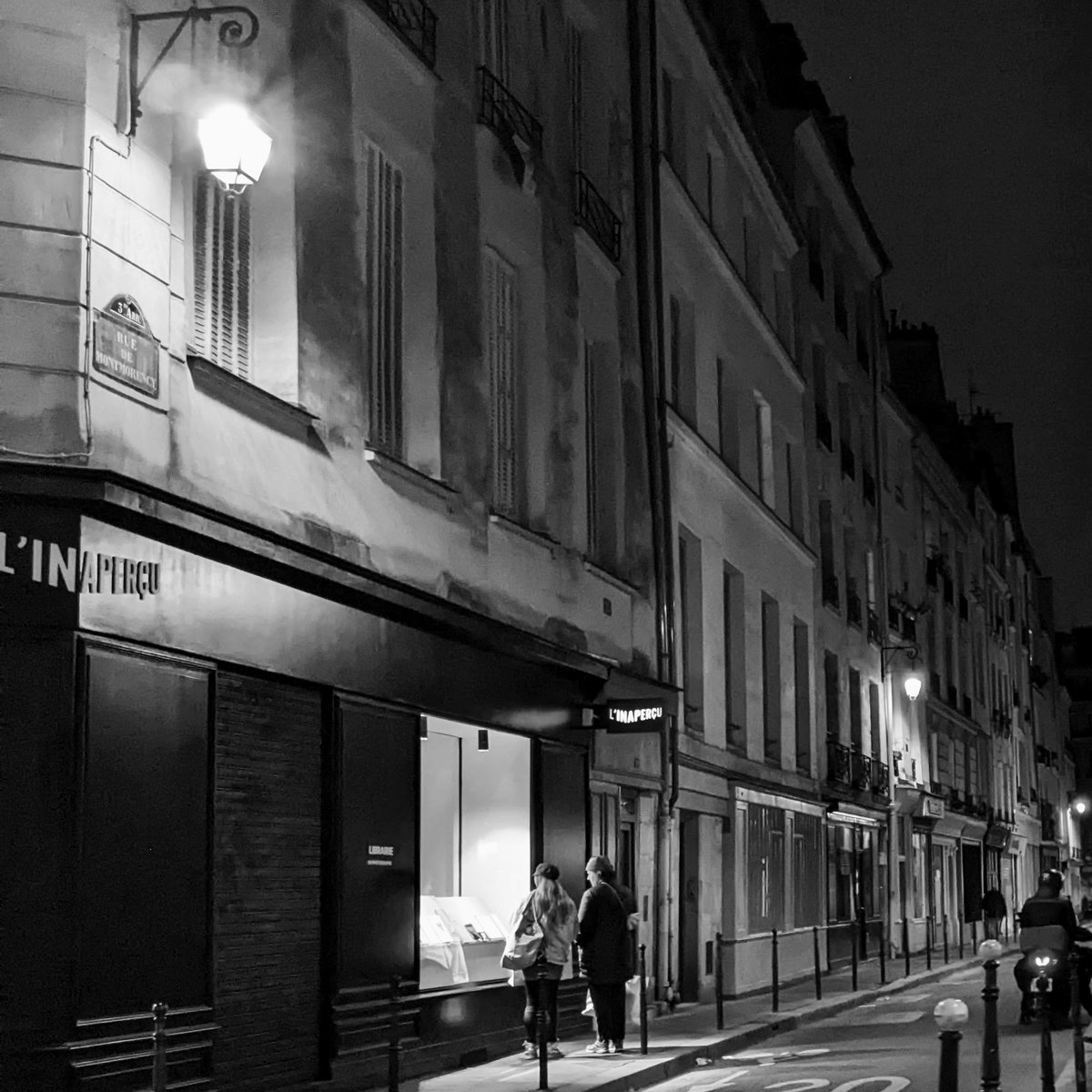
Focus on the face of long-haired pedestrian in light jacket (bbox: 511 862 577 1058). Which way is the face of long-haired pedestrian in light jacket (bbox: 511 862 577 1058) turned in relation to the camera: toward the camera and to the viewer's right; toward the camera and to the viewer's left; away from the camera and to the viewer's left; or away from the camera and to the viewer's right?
away from the camera and to the viewer's left

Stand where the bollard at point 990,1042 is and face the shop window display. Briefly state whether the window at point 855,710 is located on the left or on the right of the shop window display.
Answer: right

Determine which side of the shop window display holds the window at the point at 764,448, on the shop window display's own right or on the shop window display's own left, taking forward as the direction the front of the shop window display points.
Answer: on the shop window display's own left

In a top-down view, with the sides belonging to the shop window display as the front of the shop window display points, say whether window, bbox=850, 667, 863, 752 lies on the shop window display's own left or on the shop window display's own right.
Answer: on the shop window display's own left

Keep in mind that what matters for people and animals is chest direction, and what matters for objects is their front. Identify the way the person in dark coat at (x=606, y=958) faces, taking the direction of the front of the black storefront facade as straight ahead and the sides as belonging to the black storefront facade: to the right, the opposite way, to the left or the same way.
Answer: the opposite way

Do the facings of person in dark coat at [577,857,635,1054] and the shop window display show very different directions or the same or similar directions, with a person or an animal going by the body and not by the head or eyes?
very different directions

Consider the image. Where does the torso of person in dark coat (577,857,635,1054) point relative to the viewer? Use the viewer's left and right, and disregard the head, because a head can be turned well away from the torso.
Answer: facing away from the viewer and to the left of the viewer
